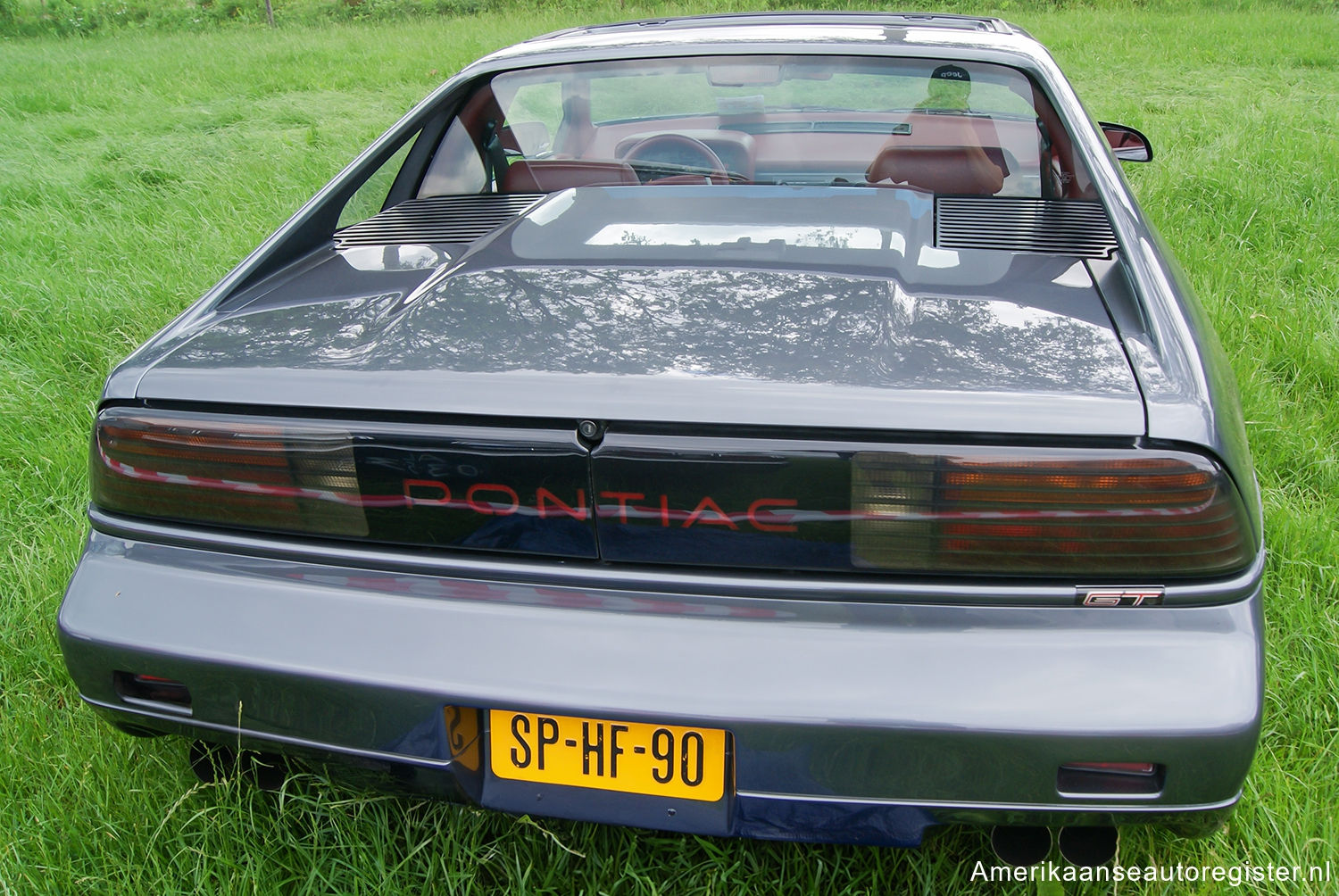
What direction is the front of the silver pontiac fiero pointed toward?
away from the camera
